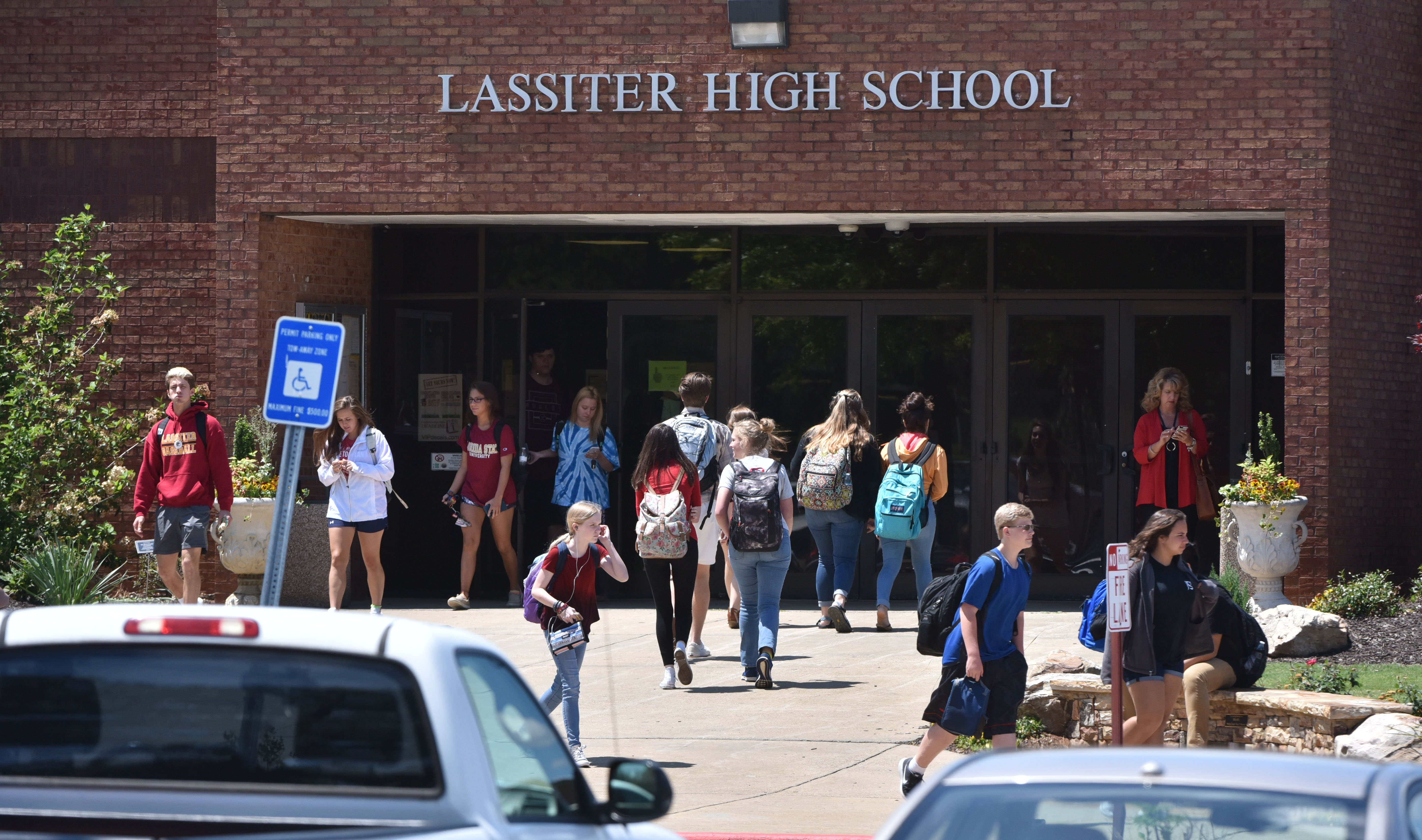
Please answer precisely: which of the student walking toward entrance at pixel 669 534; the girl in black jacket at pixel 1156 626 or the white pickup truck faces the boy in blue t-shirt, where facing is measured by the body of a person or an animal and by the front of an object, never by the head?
the white pickup truck

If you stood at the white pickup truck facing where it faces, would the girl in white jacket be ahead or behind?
ahead

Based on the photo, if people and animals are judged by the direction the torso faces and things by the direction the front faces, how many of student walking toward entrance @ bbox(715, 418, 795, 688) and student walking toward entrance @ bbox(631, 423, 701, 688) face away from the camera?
2

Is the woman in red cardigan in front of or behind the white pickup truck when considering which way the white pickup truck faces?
in front

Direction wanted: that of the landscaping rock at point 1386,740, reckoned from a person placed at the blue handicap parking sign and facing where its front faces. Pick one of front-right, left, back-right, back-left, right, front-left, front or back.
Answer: left

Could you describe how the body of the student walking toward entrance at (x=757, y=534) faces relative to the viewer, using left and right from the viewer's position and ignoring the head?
facing away from the viewer

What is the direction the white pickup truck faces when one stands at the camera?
facing away from the viewer and to the right of the viewer

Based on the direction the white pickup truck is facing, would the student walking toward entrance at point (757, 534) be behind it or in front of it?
in front

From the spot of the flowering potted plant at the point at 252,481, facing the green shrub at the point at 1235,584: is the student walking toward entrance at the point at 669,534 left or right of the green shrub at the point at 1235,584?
right

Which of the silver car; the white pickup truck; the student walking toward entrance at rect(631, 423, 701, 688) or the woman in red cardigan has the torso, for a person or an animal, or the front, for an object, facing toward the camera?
the woman in red cardigan

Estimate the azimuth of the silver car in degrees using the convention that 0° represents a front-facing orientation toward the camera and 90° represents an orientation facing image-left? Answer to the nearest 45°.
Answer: approximately 225°

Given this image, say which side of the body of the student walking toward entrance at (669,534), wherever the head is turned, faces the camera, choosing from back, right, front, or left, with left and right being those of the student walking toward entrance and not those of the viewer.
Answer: back
